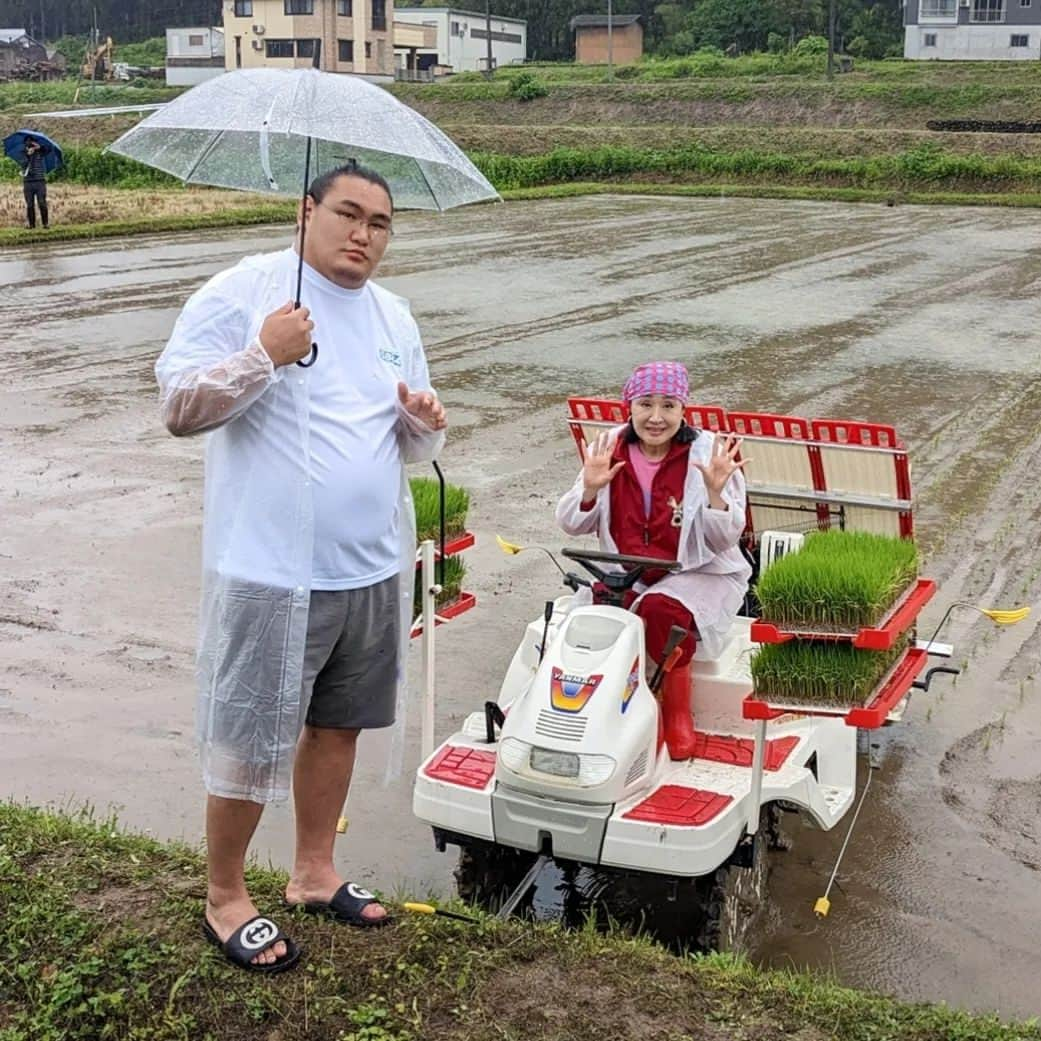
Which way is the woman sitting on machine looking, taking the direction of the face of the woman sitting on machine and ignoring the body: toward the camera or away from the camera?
toward the camera

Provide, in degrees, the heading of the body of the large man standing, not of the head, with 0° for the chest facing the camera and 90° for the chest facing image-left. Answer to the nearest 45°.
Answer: approximately 315°

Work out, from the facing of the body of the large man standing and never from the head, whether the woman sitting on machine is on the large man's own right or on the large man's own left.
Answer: on the large man's own left
